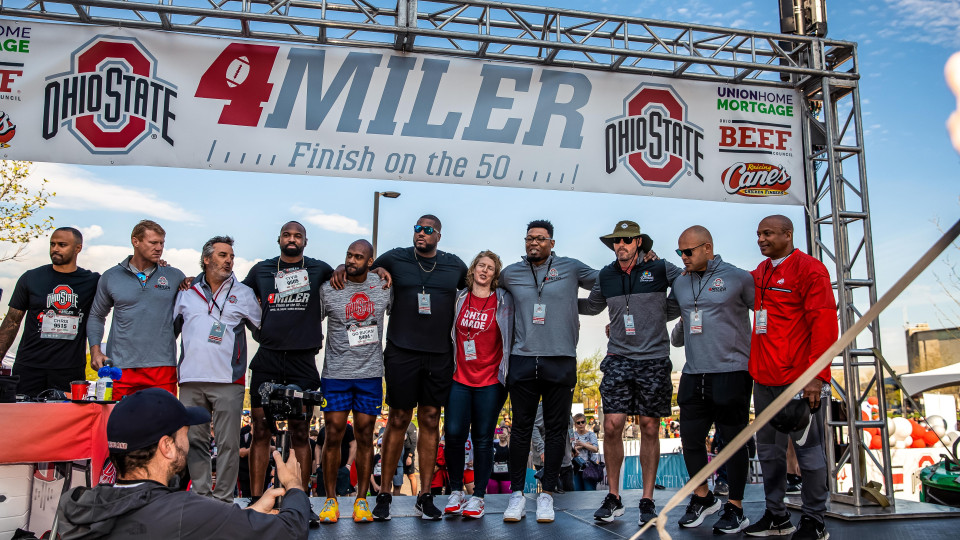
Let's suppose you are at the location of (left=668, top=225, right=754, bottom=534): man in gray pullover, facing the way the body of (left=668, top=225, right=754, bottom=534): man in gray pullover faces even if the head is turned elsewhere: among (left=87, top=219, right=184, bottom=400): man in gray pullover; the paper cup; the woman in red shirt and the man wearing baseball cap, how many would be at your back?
0

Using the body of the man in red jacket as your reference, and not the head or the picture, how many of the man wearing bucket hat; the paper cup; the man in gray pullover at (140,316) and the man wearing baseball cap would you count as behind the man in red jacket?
0

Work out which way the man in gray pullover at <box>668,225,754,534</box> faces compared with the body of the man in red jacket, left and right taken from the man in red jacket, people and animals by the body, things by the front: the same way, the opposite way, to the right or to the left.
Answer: the same way

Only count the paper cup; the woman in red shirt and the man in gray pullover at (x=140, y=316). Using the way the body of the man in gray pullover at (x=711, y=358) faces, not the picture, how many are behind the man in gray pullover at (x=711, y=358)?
0

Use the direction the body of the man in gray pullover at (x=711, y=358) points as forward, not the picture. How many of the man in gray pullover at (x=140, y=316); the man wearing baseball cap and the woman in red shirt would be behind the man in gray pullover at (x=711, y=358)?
0

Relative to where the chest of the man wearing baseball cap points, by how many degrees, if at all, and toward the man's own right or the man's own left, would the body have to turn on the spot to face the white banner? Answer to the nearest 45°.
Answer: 0° — they already face it

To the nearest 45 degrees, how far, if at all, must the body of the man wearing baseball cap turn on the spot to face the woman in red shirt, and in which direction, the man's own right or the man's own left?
0° — they already face them

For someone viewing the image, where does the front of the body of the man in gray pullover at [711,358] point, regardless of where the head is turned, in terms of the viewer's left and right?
facing the viewer and to the left of the viewer

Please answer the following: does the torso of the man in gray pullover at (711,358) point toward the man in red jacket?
no

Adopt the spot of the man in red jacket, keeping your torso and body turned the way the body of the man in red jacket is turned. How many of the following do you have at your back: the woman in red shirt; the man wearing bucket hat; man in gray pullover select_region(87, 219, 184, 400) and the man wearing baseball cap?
0

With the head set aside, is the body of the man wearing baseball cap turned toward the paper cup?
no

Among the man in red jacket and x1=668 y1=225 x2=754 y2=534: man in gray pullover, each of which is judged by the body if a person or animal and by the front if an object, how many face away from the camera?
0

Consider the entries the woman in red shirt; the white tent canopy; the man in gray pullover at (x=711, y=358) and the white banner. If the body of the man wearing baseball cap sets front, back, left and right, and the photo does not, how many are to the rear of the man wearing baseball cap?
0

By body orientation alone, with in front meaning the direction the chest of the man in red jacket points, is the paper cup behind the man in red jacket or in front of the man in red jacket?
in front

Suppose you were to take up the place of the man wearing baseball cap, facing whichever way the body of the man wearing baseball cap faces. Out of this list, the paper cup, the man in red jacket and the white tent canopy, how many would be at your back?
0

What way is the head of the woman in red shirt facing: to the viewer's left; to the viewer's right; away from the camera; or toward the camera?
toward the camera
